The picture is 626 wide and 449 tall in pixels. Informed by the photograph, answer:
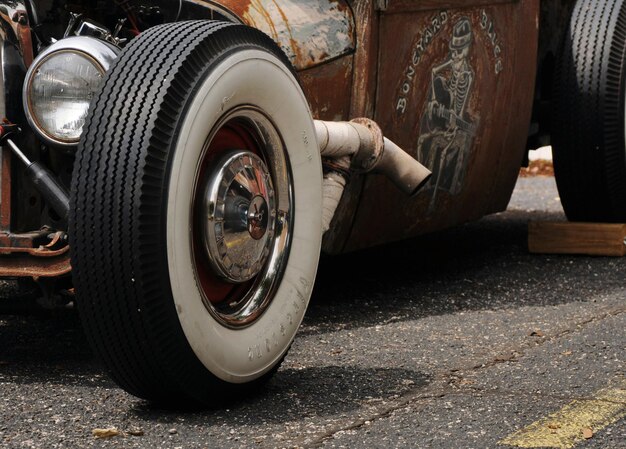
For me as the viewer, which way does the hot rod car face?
facing the viewer and to the left of the viewer

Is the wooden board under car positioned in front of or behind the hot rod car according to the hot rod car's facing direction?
behind
